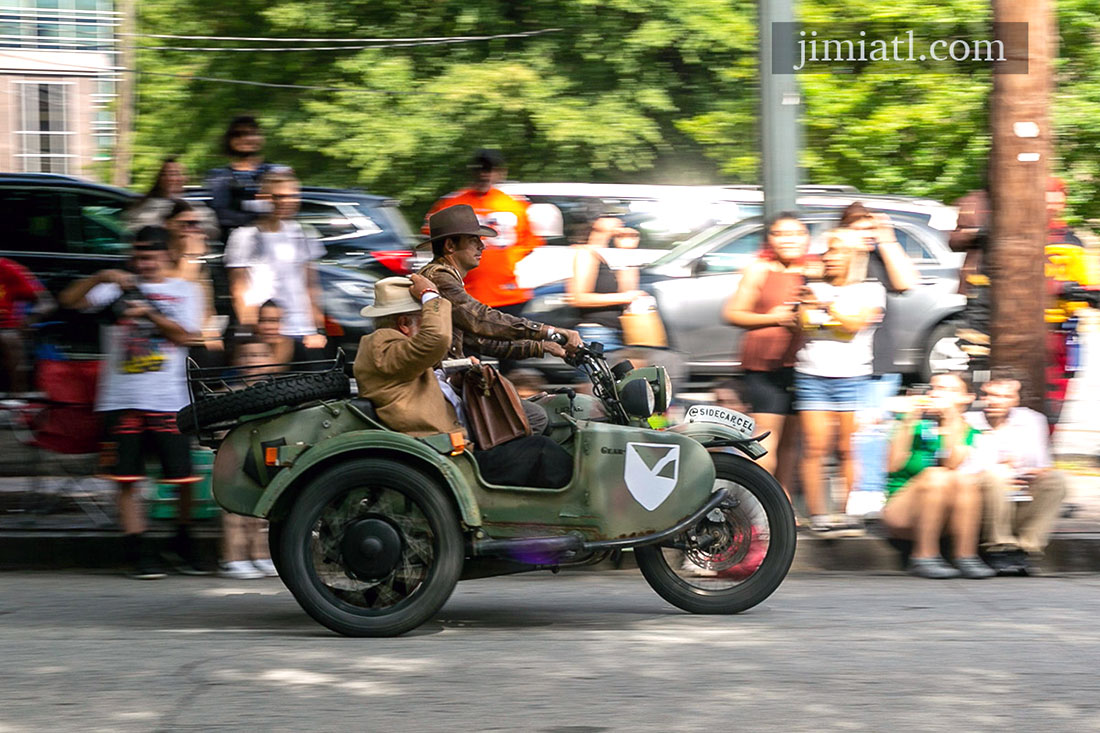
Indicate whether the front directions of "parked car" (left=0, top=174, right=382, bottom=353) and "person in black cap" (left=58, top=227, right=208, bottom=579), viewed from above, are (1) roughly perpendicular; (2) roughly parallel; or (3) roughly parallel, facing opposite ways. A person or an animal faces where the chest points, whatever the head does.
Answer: roughly perpendicular

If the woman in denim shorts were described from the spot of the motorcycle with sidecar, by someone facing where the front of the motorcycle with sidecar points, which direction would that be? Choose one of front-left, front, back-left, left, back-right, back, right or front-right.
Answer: front-left

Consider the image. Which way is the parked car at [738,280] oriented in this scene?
to the viewer's left

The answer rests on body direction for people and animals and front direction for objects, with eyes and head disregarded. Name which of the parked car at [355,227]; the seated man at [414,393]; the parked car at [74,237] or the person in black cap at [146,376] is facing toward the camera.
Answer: the person in black cap

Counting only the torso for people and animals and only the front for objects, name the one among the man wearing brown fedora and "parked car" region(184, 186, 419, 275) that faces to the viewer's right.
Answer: the man wearing brown fedora

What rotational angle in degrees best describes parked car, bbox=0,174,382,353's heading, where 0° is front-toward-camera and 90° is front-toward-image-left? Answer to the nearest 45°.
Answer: approximately 90°

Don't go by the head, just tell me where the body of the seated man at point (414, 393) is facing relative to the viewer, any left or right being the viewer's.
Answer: facing to the right of the viewer

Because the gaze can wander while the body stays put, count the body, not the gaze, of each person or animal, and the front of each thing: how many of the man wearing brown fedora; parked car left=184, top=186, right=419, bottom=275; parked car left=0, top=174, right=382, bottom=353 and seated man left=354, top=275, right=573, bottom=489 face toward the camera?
0

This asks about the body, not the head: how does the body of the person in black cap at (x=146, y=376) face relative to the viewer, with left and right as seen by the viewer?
facing the viewer

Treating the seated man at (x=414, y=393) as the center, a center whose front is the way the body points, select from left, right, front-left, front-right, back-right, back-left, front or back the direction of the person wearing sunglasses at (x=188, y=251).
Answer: back-left

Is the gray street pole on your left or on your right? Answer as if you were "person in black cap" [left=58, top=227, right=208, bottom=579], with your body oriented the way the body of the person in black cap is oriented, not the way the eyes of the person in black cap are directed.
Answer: on your left

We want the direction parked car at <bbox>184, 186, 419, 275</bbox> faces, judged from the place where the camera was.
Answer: facing to the left of the viewer

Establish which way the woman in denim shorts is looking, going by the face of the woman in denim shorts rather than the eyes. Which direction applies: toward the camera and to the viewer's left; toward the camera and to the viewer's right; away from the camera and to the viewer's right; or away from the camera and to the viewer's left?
toward the camera and to the viewer's left

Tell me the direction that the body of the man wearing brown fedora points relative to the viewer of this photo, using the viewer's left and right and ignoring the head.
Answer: facing to the right of the viewer

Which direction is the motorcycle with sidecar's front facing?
to the viewer's right

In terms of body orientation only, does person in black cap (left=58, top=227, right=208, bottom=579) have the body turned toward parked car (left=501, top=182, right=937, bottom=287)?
no

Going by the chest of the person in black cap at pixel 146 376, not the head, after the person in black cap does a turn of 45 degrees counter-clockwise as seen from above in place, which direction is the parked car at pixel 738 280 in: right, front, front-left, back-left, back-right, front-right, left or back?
left

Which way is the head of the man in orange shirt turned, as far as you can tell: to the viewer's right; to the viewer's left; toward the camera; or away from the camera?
toward the camera
